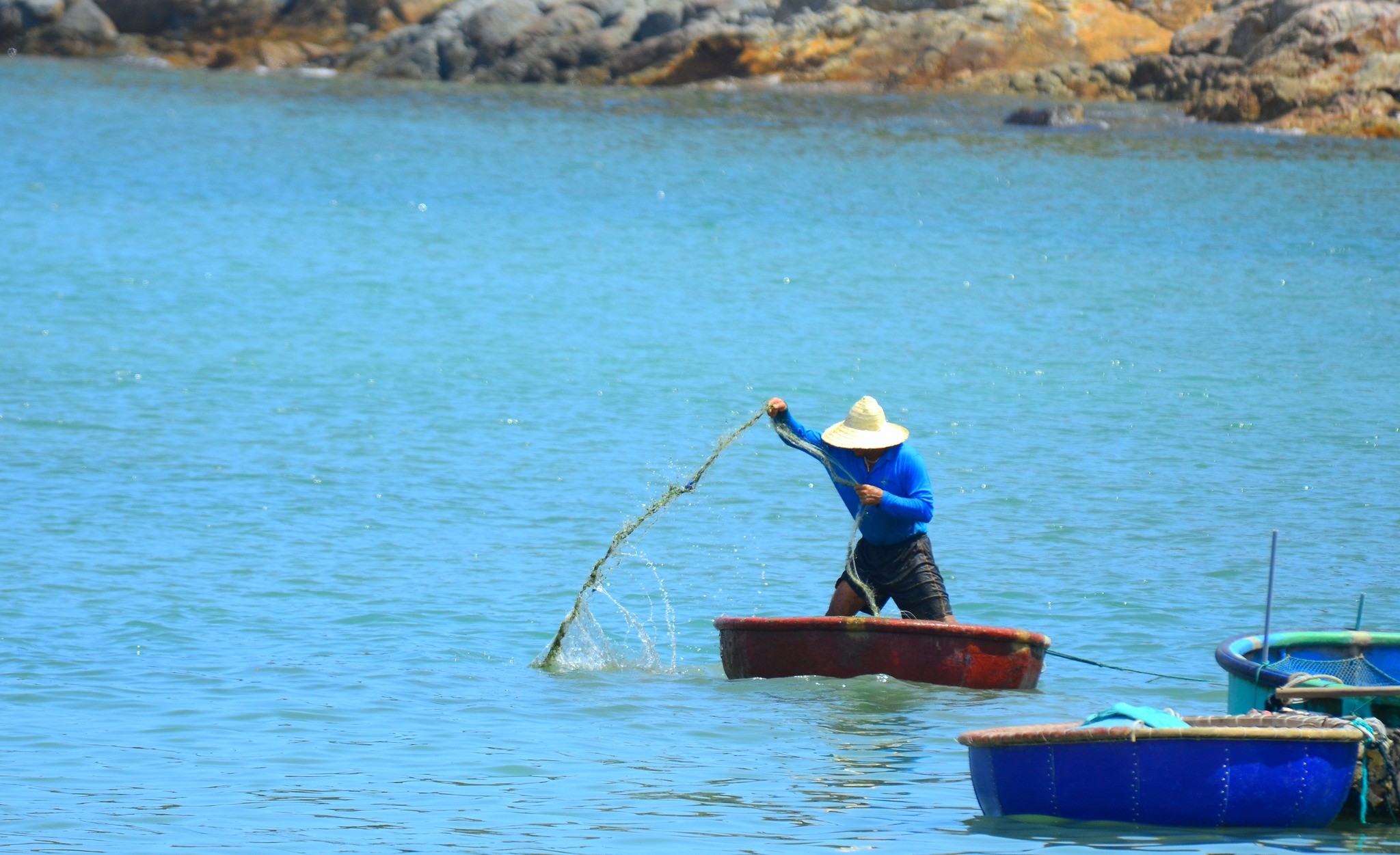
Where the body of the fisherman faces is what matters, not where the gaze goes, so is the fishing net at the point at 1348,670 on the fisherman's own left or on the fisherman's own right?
on the fisherman's own left

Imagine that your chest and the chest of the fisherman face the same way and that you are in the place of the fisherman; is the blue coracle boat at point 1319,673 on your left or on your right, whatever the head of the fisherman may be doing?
on your left

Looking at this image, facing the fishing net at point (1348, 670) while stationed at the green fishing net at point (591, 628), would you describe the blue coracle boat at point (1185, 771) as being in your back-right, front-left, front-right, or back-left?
front-right

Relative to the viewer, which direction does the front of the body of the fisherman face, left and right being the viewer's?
facing the viewer and to the left of the viewer

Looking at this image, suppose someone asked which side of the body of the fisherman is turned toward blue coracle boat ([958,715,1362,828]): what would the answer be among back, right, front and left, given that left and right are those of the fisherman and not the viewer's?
left
